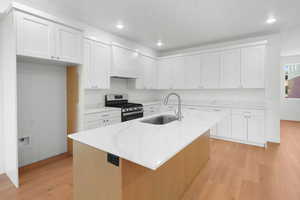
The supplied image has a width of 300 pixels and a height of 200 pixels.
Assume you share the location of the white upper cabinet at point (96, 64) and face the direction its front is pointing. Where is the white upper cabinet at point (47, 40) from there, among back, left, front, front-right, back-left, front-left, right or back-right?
right

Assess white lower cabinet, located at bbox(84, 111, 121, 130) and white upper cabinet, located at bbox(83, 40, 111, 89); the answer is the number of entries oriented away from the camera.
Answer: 0

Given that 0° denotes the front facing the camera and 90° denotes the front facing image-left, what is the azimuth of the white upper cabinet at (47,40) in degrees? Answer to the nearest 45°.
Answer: approximately 315°

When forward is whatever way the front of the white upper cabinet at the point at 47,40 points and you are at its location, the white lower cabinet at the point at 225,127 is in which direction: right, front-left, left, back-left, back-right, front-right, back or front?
front-left

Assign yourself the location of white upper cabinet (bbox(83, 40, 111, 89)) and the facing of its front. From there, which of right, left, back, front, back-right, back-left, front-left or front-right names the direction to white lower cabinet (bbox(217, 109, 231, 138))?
front-left

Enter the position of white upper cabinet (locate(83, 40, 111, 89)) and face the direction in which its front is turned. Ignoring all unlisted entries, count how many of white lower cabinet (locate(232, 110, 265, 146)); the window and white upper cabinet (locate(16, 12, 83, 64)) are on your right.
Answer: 1
